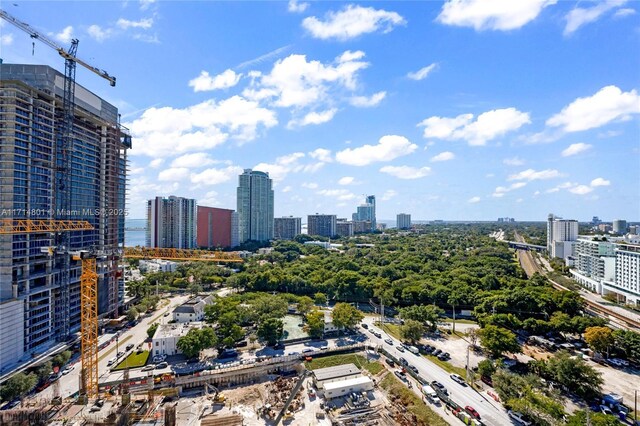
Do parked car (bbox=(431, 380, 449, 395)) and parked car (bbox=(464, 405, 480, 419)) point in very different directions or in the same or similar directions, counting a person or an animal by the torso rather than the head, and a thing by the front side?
same or similar directions

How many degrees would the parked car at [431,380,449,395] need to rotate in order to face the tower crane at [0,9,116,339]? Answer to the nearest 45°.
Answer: approximately 135° to its right

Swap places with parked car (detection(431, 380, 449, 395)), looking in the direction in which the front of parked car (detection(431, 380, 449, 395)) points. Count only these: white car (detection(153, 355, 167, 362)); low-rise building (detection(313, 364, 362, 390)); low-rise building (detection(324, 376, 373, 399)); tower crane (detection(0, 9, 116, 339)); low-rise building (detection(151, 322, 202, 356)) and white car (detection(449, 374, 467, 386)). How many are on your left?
1

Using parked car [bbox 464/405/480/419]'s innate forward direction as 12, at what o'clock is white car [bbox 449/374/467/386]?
The white car is roughly at 7 o'clock from the parked car.

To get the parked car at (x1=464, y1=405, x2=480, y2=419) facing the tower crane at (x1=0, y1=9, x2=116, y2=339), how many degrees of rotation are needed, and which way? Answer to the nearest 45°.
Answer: approximately 135° to its right

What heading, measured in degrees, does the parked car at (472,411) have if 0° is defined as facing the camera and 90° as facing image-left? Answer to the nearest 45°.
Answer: approximately 315°

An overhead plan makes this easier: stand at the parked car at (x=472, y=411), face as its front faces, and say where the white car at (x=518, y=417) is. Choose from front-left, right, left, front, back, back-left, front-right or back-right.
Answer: front-left

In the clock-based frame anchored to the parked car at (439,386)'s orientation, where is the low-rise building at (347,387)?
The low-rise building is roughly at 4 o'clock from the parked car.
